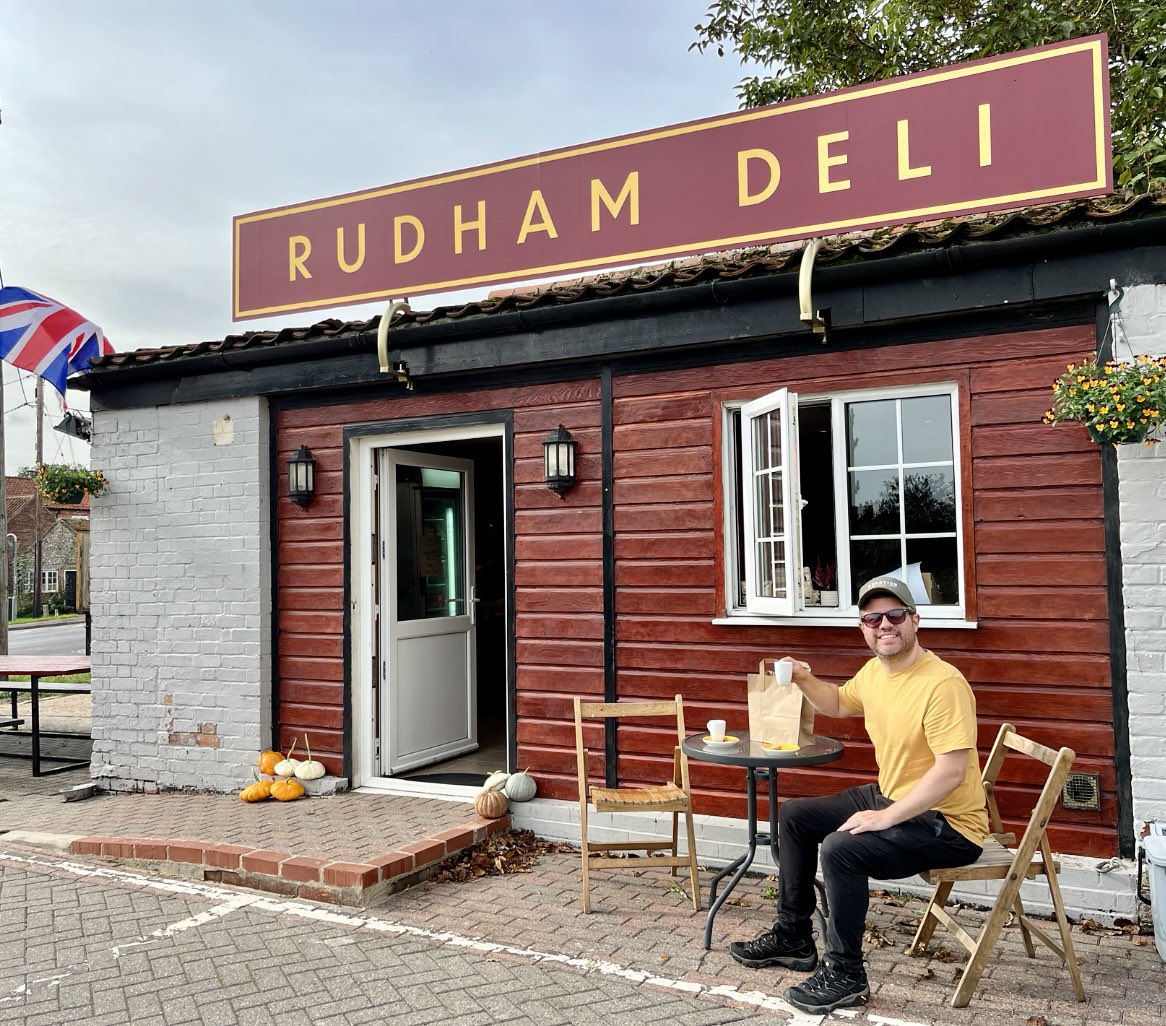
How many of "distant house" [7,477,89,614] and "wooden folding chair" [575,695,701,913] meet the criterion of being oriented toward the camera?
2

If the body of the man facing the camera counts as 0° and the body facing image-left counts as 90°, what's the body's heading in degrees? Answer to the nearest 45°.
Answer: approximately 45°

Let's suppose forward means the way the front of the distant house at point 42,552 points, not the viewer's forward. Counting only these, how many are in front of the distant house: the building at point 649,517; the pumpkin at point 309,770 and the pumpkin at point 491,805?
3

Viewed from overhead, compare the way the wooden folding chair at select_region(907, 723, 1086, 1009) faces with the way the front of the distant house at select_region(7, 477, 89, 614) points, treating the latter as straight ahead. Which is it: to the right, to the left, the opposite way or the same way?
to the right

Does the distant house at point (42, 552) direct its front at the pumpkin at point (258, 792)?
yes

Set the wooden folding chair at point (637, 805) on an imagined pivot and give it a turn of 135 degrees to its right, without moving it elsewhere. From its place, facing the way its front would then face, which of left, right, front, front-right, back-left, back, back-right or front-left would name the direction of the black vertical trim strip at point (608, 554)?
front-right

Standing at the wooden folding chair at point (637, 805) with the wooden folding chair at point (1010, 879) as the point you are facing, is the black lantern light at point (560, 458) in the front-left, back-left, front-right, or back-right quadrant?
back-left
